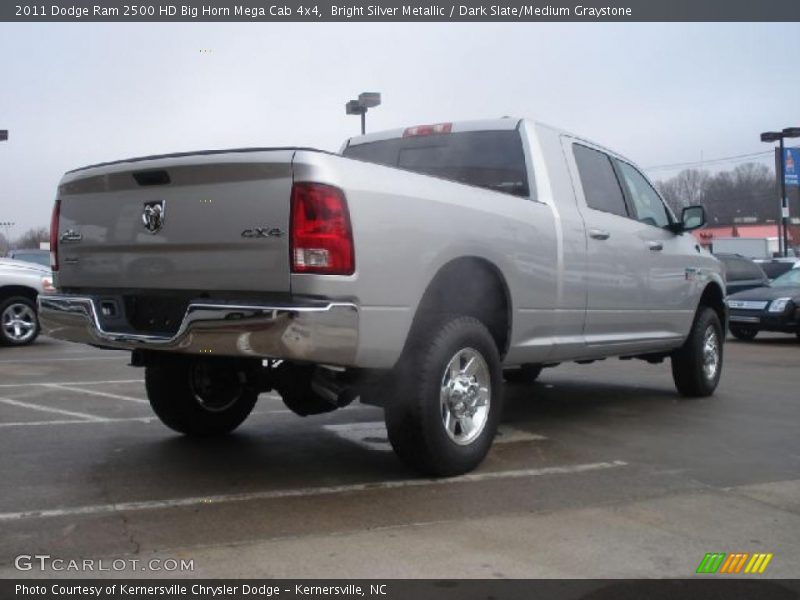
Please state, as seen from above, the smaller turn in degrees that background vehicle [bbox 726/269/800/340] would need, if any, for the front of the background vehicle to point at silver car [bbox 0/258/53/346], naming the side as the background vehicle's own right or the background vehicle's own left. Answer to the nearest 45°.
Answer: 0° — it already faces it

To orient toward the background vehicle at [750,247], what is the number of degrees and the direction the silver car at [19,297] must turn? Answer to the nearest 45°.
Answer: approximately 45° to its left

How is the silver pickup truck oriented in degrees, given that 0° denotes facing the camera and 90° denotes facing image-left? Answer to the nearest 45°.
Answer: approximately 225°

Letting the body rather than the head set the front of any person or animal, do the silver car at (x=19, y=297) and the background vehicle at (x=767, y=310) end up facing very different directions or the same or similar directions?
very different directions

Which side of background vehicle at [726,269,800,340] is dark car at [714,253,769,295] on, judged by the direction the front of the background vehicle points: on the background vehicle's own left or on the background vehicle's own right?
on the background vehicle's own right

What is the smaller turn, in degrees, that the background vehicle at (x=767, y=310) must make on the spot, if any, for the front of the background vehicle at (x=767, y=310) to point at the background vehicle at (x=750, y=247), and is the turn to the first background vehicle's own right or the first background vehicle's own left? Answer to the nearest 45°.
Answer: approximately 135° to the first background vehicle's own right

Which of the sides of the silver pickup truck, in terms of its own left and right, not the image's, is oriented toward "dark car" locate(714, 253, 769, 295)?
front

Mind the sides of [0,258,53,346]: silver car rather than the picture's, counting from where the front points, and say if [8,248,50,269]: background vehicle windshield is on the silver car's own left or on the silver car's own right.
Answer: on the silver car's own left

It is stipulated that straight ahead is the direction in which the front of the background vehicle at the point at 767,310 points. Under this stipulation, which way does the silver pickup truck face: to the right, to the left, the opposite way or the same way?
the opposite way

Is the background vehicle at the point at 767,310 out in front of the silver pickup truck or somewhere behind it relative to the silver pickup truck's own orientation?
in front

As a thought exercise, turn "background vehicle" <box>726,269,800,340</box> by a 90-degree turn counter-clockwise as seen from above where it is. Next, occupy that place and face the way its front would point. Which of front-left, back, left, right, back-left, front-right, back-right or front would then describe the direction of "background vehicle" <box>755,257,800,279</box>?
back-left

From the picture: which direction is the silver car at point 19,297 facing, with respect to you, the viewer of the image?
facing to the right of the viewer

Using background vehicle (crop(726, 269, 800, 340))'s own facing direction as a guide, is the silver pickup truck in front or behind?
in front

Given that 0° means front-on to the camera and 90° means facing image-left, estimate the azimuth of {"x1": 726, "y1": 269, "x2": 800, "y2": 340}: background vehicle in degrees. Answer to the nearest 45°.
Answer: approximately 45°

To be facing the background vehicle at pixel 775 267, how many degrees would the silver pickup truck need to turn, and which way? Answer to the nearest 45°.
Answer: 0° — it already faces it
